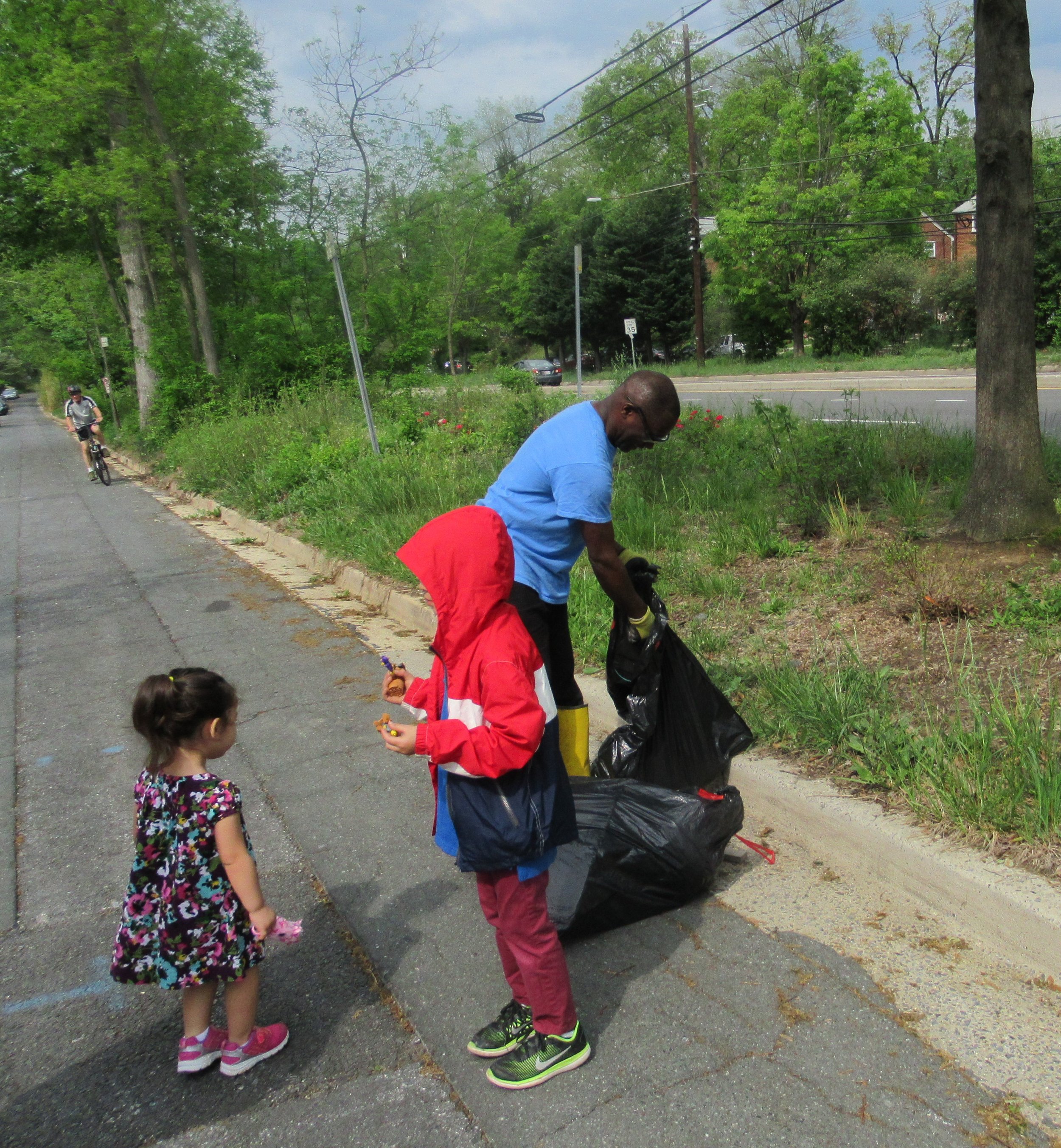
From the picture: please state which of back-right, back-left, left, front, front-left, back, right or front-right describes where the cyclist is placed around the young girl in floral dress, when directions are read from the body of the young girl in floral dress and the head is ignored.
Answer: front-left

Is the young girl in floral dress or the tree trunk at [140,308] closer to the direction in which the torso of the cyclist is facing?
the young girl in floral dress

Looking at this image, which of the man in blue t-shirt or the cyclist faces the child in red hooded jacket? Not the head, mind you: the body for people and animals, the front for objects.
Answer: the cyclist

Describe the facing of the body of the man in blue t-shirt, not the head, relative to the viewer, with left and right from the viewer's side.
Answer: facing to the right of the viewer

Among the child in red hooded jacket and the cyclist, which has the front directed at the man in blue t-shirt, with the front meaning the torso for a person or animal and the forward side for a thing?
the cyclist

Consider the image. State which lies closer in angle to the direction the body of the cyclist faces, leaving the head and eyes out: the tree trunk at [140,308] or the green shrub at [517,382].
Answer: the green shrub

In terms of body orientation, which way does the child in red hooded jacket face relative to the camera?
to the viewer's left

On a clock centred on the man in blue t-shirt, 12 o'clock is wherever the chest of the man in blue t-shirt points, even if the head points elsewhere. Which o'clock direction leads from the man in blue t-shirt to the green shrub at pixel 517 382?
The green shrub is roughly at 9 o'clock from the man in blue t-shirt.

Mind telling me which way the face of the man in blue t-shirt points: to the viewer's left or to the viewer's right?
to the viewer's right

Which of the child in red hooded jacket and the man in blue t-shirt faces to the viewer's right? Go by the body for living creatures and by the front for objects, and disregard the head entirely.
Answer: the man in blue t-shirt

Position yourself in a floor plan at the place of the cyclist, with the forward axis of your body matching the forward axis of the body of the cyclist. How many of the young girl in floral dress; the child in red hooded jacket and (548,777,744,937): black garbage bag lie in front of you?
3

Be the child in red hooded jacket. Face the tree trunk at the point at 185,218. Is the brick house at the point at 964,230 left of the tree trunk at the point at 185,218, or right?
right
